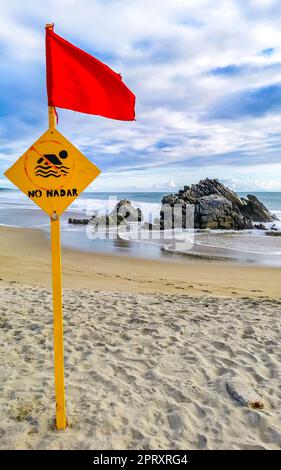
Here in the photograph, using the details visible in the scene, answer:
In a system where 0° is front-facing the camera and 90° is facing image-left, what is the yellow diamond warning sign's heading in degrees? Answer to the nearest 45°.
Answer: approximately 0°

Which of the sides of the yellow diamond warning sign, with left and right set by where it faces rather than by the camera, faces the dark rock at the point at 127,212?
back

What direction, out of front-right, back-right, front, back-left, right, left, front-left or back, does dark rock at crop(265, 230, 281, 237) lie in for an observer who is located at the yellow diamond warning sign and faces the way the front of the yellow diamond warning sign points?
back-left

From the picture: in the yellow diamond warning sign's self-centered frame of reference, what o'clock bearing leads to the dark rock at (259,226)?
The dark rock is roughly at 7 o'clock from the yellow diamond warning sign.

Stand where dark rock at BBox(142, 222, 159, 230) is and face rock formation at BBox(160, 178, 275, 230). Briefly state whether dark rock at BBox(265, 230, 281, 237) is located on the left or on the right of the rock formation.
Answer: right

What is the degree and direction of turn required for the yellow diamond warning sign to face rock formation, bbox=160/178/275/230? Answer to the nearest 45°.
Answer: approximately 135° to its left

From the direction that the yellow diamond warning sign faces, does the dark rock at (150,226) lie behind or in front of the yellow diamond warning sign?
behind
